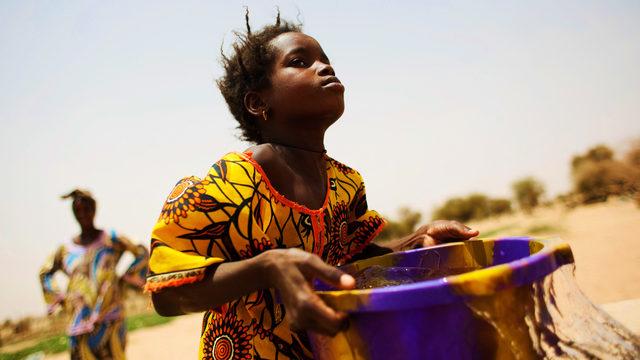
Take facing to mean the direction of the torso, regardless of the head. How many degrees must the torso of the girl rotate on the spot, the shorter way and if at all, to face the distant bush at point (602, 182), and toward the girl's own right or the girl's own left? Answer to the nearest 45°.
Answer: approximately 90° to the girl's own left

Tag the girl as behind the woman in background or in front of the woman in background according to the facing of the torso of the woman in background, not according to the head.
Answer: in front

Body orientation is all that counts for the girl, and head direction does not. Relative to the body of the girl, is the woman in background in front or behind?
behind

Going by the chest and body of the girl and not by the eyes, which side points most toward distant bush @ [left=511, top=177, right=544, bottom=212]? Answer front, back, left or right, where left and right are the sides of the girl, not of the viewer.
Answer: left

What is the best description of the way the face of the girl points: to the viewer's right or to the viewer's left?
to the viewer's right

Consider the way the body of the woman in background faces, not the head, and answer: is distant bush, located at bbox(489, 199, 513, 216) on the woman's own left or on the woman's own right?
on the woman's own left

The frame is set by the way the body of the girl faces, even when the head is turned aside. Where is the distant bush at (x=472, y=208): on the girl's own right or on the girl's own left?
on the girl's own left
